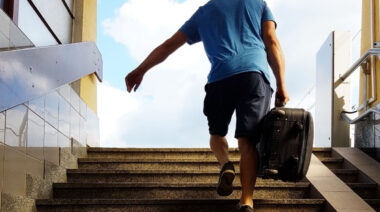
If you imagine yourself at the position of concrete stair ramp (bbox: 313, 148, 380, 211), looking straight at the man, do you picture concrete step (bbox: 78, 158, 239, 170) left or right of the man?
right

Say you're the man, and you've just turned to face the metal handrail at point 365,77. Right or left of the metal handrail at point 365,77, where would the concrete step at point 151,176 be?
left

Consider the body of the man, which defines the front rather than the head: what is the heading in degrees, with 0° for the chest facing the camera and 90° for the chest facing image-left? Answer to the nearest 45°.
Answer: approximately 180°

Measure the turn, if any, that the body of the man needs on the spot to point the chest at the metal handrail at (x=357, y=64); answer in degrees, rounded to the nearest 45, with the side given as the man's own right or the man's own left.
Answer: approximately 45° to the man's own right
